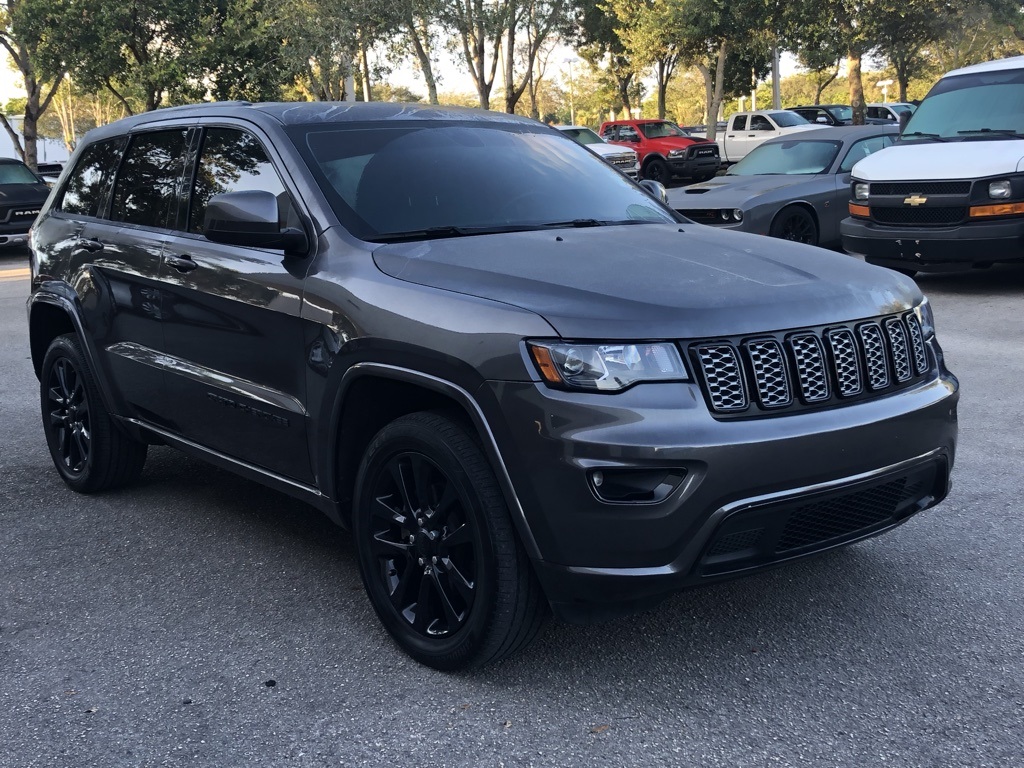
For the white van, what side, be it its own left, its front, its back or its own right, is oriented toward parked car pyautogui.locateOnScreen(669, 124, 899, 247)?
right

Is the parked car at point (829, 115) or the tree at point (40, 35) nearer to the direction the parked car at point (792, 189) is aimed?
the tree

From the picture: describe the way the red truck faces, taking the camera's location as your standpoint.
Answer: facing the viewer and to the right of the viewer

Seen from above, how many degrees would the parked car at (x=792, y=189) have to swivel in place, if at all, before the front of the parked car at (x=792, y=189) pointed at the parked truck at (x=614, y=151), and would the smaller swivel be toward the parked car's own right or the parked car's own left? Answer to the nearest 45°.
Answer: approximately 135° to the parked car's own right

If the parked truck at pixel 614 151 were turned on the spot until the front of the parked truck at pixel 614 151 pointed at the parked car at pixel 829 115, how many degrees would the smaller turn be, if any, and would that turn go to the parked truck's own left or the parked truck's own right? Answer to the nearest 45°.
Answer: approximately 90° to the parked truck's own left

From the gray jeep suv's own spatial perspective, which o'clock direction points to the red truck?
The red truck is roughly at 8 o'clock from the gray jeep suv.

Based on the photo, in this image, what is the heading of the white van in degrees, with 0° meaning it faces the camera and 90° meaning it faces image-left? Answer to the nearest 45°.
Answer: approximately 45°

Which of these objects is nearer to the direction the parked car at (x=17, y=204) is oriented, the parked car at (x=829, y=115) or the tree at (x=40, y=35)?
the parked car

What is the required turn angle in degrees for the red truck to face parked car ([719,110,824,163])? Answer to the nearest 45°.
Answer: approximately 45° to its left

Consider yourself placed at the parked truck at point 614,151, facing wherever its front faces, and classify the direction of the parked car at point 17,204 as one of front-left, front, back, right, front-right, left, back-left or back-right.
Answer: right

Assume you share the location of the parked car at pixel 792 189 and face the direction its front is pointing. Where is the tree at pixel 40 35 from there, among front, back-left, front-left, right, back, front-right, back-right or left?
right

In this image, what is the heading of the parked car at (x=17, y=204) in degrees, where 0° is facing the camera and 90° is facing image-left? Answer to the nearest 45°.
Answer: approximately 315°

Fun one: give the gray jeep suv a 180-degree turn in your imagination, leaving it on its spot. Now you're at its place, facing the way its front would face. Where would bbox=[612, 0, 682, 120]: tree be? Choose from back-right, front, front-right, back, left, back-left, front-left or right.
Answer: front-right

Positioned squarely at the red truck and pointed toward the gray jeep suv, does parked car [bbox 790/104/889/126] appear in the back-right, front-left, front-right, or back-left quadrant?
back-left

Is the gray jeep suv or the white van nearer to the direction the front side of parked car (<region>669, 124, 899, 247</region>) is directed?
the gray jeep suv
